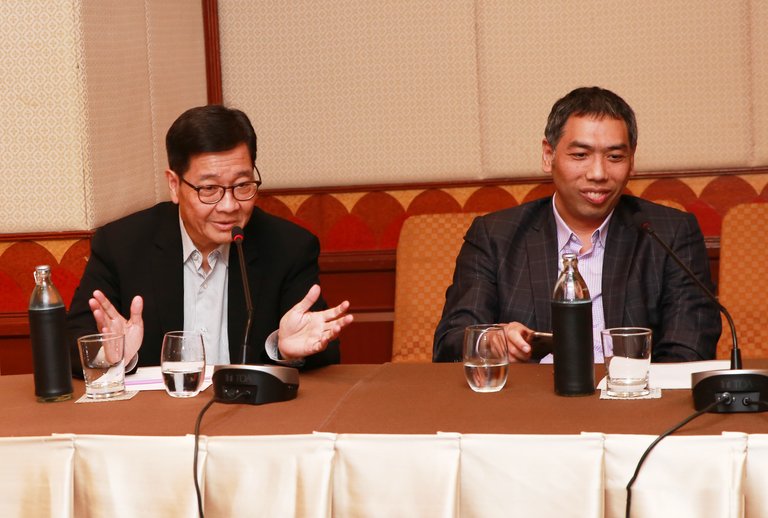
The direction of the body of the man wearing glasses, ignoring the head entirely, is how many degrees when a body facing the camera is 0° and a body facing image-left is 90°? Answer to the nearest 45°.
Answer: approximately 0°

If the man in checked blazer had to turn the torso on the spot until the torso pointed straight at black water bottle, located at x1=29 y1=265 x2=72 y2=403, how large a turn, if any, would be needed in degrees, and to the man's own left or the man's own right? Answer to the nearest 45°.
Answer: approximately 45° to the man's own right

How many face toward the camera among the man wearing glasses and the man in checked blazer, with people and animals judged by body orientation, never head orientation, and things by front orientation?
2

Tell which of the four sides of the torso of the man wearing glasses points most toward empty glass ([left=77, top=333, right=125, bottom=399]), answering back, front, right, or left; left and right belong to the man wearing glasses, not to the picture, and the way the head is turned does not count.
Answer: front

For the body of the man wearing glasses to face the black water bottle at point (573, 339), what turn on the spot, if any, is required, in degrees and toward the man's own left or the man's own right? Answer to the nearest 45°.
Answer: approximately 45° to the man's own left

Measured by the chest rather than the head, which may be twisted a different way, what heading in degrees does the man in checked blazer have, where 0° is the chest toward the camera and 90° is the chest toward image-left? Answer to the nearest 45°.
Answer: approximately 0°

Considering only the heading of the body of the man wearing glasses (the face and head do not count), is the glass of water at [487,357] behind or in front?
in front

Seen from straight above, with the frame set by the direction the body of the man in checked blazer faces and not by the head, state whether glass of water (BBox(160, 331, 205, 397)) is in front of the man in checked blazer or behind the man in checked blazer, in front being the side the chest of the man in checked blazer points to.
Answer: in front

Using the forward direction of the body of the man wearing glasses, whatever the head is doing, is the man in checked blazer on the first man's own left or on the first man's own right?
on the first man's own left

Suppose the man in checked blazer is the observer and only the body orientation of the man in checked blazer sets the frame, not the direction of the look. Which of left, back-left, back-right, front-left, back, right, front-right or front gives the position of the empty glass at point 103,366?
front-right

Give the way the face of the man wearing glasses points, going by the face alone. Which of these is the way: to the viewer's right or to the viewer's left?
to the viewer's right
